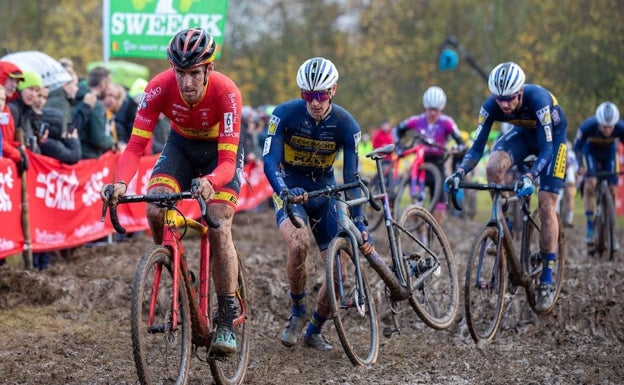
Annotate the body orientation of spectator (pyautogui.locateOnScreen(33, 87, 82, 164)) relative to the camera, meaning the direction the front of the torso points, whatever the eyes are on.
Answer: to the viewer's right

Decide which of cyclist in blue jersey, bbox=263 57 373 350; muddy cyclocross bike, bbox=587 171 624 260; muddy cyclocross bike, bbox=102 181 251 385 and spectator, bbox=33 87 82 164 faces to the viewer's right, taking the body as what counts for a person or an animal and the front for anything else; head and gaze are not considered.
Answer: the spectator

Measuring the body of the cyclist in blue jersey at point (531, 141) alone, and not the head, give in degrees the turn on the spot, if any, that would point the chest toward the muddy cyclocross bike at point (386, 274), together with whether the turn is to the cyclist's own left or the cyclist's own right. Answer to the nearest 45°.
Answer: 0° — they already face it

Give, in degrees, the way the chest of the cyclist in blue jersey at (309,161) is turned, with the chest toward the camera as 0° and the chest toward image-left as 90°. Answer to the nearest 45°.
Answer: approximately 0°

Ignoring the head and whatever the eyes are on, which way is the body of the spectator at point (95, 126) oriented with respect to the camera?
to the viewer's right

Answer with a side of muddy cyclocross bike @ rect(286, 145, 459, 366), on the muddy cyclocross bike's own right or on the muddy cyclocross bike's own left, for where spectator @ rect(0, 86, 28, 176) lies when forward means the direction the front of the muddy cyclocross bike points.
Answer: on the muddy cyclocross bike's own right

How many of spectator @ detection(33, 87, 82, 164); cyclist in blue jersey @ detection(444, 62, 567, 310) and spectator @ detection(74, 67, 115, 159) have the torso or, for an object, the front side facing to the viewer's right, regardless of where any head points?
2

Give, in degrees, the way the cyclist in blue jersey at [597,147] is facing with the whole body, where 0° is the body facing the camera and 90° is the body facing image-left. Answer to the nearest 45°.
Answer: approximately 0°

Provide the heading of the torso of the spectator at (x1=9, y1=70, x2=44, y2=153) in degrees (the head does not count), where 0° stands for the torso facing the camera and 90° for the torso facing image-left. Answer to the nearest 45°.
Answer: approximately 315°

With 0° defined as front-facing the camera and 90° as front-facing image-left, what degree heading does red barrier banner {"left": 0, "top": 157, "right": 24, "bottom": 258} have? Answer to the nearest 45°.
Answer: approximately 315°
